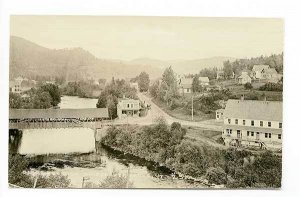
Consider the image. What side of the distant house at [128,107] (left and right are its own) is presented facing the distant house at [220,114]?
left

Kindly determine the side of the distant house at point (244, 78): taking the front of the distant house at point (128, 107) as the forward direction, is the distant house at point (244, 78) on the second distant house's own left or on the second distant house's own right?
on the second distant house's own left

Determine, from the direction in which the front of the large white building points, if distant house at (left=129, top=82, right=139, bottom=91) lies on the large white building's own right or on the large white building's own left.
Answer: on the large white building's own right

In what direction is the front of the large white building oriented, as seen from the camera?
facing the viewer

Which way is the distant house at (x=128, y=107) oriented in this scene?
toward the camera

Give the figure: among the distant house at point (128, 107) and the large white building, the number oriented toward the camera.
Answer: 2

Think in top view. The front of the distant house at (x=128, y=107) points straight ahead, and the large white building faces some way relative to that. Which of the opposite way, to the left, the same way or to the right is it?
the same way
